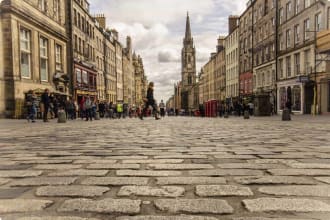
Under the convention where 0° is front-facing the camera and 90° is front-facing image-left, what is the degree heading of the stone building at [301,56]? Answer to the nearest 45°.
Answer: approximately 45°

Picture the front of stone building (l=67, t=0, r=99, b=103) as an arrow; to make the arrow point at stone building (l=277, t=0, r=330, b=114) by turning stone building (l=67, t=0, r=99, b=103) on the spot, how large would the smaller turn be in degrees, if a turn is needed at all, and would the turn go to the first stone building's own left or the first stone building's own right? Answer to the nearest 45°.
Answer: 0° — it already faces it

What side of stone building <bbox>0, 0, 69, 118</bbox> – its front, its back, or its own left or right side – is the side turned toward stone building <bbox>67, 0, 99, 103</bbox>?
left

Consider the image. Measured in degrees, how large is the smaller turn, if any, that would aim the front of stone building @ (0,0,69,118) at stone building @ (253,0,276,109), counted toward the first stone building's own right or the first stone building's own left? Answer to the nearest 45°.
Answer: approximately 45° to the first stone building's own left

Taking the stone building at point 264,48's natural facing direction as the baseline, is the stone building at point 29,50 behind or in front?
in front

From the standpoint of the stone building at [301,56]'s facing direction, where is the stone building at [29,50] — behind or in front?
in front

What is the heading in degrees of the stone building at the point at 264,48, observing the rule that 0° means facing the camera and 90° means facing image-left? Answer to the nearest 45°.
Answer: approximately 45°

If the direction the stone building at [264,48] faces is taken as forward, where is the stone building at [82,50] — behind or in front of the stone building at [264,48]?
in front

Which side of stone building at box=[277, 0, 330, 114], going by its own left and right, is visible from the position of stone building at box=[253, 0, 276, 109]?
right

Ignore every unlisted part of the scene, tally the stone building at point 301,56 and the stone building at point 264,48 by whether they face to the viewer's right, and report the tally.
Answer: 0
